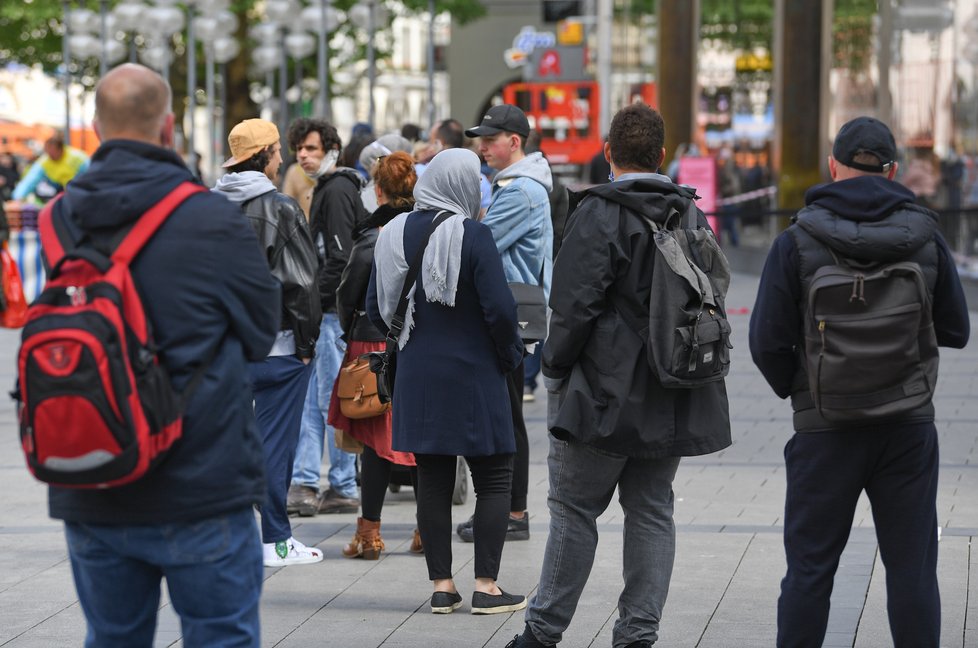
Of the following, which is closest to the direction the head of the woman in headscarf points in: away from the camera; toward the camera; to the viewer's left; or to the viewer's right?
away from the camera

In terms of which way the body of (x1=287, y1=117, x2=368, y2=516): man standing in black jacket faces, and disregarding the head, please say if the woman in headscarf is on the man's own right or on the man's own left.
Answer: on the man's own left

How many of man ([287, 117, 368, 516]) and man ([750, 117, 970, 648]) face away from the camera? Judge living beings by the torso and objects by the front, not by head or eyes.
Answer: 1

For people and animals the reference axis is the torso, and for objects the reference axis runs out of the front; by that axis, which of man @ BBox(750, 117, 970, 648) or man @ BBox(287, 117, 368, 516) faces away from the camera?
man @ BBox(750, 117, 970, 648)

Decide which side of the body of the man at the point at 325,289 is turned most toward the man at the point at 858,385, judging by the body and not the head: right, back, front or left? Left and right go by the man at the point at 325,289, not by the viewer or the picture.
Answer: left

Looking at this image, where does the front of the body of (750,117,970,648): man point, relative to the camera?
away from the camera

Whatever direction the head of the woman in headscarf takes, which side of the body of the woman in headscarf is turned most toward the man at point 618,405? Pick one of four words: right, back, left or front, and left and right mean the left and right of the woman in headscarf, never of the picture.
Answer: right

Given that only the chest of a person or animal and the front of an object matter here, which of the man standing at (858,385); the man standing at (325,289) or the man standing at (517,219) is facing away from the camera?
the man standing at (858,385)
